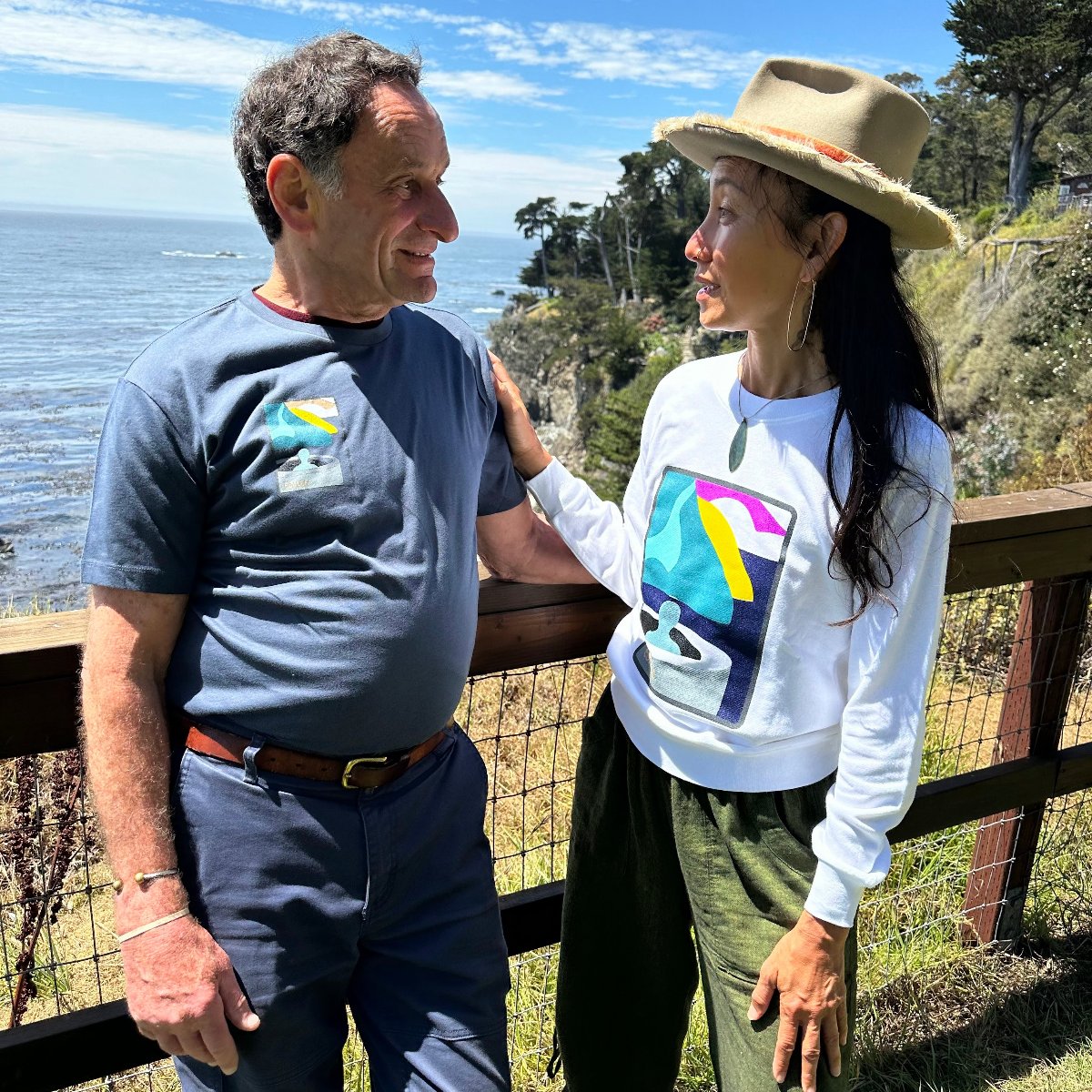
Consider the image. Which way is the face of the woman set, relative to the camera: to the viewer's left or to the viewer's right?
to the viewer's left

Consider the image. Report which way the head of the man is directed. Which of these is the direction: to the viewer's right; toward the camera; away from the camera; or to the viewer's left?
to the viewer's right

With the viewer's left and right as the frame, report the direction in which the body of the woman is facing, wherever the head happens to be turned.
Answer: facing the viewer and to the left of the viewer

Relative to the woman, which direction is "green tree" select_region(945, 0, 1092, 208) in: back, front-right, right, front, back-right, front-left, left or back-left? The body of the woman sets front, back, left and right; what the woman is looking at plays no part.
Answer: back-right

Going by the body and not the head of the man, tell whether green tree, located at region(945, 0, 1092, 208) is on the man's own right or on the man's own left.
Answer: on the man's own left
